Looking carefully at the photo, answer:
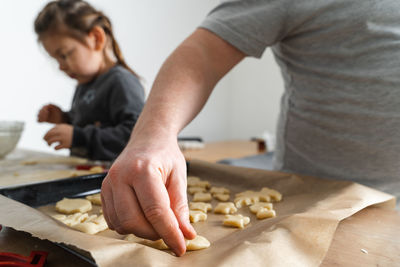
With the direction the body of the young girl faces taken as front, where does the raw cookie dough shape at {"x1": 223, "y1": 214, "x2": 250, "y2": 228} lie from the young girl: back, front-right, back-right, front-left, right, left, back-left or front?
front-left

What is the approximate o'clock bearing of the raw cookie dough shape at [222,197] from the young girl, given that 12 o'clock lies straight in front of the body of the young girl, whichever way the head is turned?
The raw cookie dough shape is roughly at 10 o'clock from the young girl.

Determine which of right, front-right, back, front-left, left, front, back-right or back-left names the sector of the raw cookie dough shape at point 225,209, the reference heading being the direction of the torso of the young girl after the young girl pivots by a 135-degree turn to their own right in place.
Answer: back

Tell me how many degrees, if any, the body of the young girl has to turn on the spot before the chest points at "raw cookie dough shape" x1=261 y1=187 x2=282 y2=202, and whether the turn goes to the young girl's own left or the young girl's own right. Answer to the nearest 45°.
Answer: approximately 45° to the young girl's own left

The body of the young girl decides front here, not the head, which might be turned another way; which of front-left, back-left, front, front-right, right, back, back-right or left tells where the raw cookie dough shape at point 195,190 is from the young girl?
front-left

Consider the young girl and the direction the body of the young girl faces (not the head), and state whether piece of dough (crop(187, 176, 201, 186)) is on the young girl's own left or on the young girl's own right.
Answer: on the young girl's own left

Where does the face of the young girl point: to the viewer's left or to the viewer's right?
to the viewer's left

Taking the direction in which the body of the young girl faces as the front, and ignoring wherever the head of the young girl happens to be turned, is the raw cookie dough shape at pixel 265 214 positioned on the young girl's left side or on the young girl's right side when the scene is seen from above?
on the young girl's left side

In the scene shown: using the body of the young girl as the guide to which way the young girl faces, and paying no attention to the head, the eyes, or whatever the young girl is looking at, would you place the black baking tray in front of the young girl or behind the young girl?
in front

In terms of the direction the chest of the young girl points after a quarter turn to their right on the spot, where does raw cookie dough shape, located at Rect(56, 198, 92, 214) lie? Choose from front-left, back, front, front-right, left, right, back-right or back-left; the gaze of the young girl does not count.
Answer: back-left

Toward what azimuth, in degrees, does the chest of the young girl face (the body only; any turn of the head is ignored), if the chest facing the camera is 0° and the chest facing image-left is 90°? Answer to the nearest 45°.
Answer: approximately 45°
